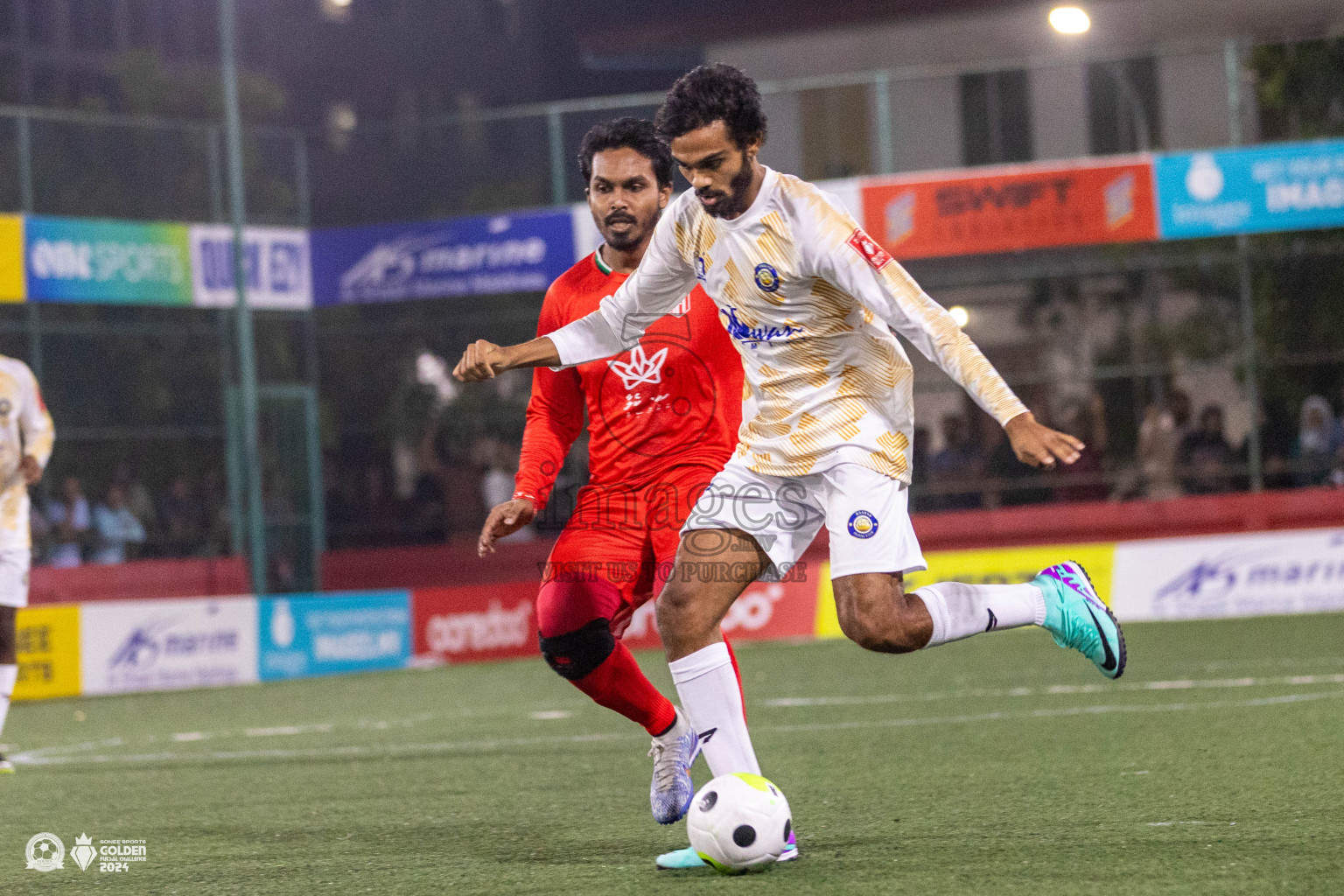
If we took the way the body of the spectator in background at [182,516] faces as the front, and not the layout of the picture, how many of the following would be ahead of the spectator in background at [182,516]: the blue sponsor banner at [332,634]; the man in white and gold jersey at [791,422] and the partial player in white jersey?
3

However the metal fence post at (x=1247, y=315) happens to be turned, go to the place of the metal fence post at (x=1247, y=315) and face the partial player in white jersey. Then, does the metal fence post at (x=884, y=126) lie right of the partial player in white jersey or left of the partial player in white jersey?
right

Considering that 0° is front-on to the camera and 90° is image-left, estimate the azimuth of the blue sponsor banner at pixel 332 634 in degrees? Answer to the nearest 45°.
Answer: approximately 0°

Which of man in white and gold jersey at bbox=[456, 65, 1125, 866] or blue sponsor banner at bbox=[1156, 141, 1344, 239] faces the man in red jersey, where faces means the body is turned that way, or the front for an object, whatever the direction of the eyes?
the blue sponsor banner

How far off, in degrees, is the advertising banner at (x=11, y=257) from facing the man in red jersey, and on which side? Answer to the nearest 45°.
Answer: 0° — it already faces them

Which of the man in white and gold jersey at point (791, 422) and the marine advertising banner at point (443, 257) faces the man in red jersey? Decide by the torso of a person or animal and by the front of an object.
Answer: the marine advertising banner
